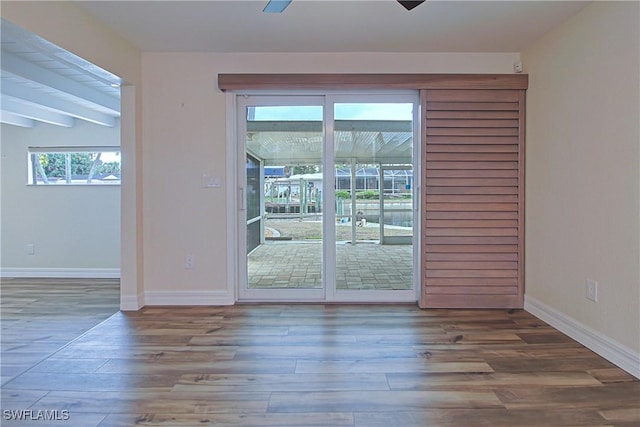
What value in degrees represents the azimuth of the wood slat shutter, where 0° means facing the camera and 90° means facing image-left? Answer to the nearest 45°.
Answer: approximately 0°

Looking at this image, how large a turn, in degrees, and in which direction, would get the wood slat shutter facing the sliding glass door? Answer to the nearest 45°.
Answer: approximately 90° to its right
